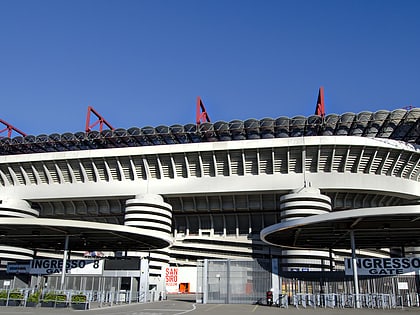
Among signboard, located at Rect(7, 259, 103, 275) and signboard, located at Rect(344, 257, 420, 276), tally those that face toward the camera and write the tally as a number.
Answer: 2

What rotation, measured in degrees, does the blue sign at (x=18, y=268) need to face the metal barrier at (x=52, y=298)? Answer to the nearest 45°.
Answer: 0° — it already faces it

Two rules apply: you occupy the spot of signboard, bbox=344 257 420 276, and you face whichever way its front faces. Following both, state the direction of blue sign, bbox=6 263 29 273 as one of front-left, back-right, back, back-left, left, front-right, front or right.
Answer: right

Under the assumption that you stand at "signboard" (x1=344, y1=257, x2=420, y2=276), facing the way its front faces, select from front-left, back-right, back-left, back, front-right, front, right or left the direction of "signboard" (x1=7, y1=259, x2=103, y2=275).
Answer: right

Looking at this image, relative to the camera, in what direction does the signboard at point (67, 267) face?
facing the viewer

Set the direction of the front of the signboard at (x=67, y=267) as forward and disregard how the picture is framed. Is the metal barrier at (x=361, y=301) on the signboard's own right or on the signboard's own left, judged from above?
on the signboard's own left

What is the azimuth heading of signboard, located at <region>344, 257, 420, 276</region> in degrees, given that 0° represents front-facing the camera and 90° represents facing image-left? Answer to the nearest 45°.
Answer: approximately 0°

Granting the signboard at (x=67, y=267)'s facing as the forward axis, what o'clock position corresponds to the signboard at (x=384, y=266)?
the signboard at (x=384, y=266) is roughly at 10 o'clock from the signboard at (x=67, y=267).

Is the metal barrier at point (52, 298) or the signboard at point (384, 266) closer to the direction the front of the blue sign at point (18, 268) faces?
the metal barrier

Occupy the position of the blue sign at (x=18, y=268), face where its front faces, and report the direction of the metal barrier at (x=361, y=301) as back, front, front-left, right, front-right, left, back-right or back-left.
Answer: front-left

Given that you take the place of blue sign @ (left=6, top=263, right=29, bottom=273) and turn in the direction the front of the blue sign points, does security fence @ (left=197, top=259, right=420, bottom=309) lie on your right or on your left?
on your left

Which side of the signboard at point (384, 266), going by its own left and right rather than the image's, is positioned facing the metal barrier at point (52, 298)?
right
